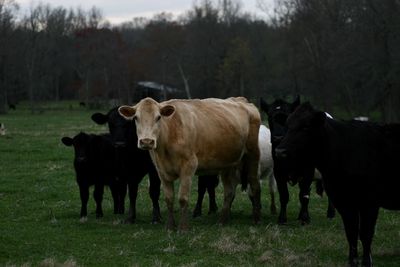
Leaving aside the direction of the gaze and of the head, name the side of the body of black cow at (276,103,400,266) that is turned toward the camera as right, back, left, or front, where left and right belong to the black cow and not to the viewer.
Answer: left

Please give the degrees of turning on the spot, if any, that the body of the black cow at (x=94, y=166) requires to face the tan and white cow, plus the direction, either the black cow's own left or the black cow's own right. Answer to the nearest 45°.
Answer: approximately 90° to the black cow's own left

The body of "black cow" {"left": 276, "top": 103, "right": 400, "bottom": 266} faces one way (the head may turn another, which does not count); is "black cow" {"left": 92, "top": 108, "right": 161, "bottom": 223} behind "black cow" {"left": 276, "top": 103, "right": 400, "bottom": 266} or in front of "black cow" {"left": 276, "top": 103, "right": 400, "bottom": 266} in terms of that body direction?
in front

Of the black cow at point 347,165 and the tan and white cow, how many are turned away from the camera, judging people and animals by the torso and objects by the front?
0

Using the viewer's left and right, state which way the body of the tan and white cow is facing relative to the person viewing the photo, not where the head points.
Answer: facing the viewer and to the left of the viewer
